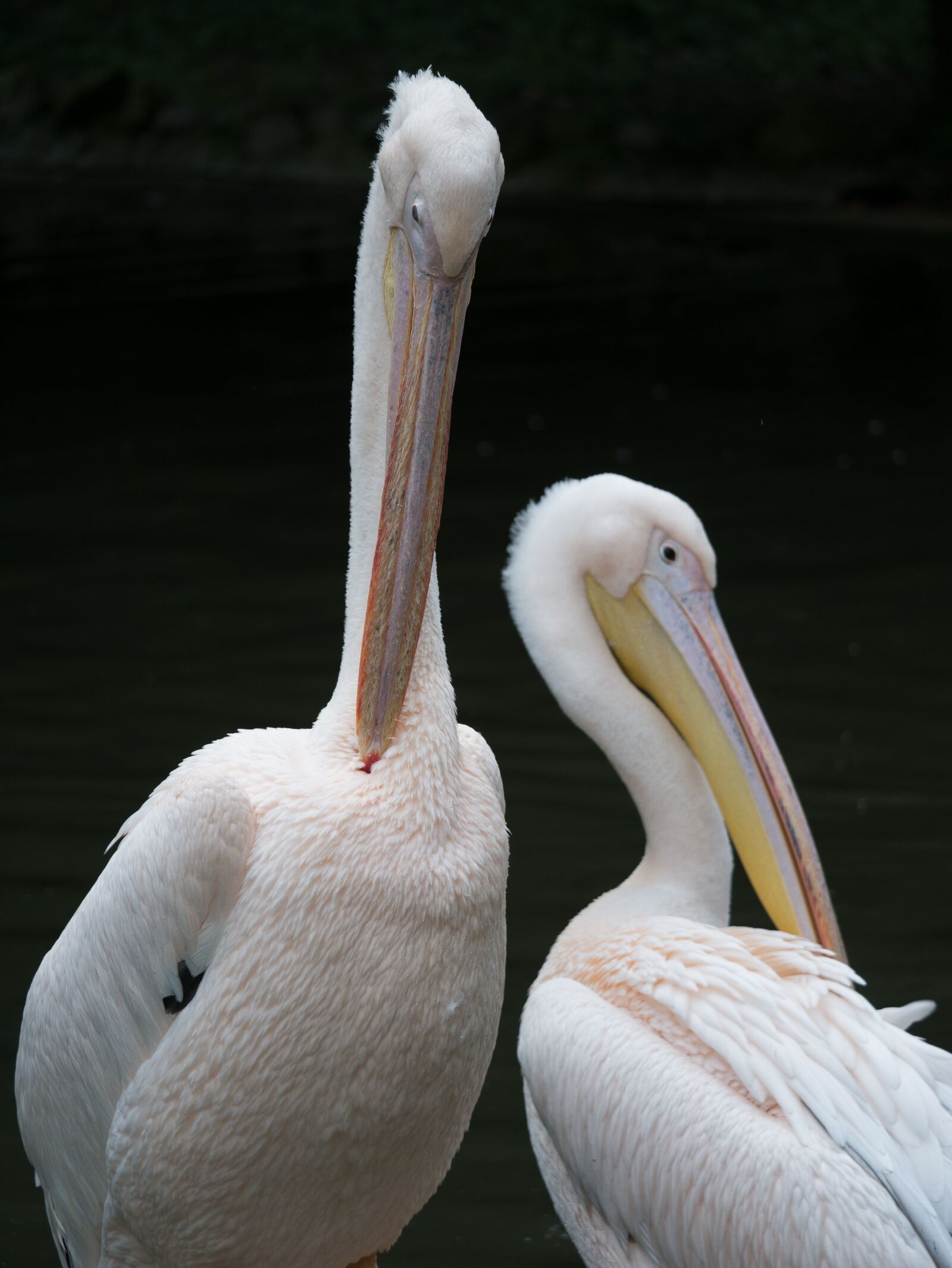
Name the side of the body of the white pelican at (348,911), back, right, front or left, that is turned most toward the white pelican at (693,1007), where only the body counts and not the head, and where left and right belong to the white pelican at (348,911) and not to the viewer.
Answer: left

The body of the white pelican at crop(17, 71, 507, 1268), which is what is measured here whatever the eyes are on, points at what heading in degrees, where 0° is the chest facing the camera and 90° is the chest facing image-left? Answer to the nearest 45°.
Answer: approximately 315°
